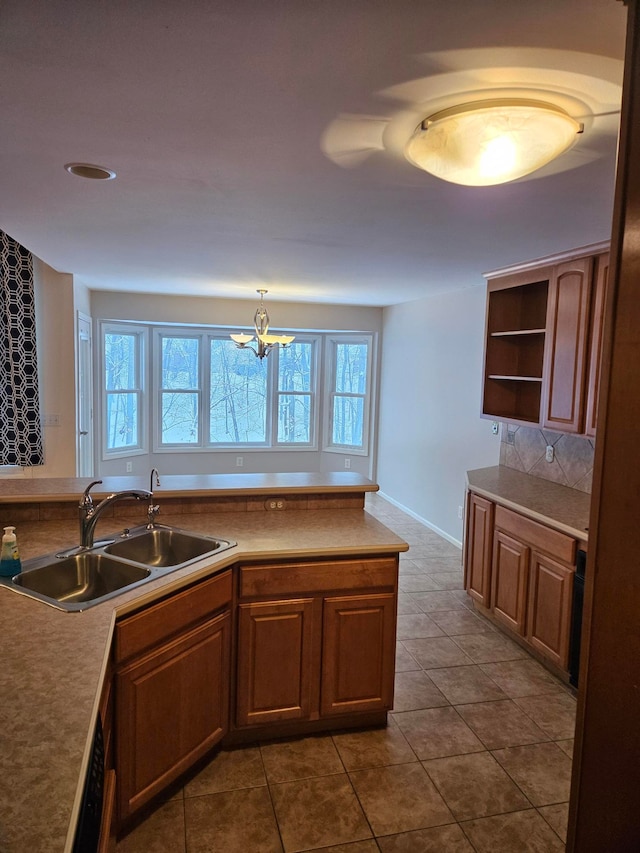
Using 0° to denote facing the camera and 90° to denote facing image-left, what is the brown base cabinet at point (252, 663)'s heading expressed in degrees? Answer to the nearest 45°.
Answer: approximately 315°

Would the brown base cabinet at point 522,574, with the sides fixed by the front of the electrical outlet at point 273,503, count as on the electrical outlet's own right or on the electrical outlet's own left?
on the electrical outlet's own left

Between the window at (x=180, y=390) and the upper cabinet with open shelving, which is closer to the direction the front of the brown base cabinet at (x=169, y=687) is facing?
the upper cabinet with open shelving

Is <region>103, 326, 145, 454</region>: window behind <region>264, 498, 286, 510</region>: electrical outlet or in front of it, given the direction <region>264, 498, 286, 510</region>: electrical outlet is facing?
behind

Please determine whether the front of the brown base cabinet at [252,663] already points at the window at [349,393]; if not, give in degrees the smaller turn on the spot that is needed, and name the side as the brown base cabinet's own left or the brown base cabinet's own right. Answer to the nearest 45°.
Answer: approximately 135° to the brown base cabinet's own left

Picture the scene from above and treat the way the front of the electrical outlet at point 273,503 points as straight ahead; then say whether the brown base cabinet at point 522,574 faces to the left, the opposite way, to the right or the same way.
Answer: to the right

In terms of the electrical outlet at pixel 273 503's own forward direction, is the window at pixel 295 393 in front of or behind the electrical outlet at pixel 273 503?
behind
